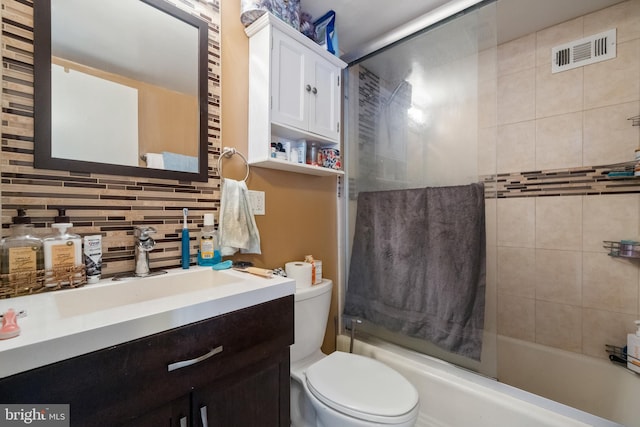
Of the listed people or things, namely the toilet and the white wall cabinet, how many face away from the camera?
0

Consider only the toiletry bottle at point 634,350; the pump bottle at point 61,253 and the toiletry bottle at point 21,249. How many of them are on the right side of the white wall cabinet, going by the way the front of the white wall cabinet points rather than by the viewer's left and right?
2

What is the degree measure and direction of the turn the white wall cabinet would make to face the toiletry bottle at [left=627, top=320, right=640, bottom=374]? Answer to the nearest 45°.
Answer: approximately 45° to its left

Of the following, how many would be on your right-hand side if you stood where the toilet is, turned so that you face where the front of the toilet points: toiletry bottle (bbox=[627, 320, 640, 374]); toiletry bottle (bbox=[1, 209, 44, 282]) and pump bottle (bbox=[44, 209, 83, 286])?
2

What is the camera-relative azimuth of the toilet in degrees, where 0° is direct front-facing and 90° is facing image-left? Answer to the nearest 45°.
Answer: approximately 315°

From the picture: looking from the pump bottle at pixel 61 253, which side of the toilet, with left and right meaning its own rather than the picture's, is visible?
right

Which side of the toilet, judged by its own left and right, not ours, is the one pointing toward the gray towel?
left

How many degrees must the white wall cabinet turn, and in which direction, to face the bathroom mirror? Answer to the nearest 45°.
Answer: approximately 90° to its right

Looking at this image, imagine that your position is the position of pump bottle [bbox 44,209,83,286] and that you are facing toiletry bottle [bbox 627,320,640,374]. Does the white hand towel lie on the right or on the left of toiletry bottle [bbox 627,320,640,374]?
left

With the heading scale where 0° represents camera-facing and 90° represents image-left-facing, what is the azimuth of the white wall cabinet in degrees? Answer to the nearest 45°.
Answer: approximately 315°
